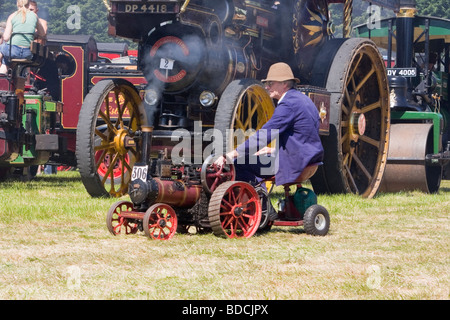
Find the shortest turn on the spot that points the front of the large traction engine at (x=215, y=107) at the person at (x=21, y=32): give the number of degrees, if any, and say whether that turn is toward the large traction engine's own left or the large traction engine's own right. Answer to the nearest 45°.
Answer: approximately 90° to the large traction engine's own right

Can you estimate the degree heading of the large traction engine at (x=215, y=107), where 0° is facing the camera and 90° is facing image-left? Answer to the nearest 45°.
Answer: approximately 45°
